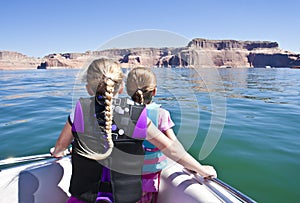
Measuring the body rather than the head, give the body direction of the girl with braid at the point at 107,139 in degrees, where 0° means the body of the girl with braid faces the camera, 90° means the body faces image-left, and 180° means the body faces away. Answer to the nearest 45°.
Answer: approximately 180°

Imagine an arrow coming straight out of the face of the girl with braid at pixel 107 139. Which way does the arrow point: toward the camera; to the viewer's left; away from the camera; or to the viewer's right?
away from the camera
